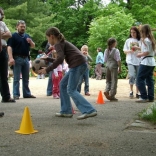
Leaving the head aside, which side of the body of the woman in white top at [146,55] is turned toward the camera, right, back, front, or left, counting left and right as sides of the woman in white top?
left

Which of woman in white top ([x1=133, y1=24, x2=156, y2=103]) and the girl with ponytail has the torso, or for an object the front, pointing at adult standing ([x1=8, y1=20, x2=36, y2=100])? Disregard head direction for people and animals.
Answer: the woman in white top

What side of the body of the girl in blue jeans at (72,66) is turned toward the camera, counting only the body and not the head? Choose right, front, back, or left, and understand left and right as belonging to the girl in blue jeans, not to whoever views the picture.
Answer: left

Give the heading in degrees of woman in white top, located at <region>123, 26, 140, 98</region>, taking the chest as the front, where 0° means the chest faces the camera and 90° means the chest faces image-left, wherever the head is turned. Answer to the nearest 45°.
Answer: approximately 0°

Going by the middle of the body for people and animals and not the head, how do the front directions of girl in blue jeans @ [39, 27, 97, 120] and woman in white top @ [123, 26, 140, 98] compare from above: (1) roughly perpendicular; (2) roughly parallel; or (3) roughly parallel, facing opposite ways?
roughly perpendicular

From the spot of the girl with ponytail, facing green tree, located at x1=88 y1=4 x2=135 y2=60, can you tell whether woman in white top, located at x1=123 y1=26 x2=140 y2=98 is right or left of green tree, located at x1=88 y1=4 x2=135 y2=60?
right

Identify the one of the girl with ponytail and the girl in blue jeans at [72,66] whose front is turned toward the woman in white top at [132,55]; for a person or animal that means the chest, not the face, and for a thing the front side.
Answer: the girl with ponytail

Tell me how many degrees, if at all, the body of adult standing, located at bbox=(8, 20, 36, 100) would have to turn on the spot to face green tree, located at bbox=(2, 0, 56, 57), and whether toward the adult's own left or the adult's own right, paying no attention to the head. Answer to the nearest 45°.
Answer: approximately 135° to the adult's own left

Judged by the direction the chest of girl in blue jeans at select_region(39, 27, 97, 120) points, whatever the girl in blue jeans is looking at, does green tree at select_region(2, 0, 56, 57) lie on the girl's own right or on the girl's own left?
on the girl's own right

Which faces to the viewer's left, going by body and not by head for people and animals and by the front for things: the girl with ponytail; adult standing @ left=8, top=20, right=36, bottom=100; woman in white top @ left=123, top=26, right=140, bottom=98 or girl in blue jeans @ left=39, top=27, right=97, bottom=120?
the girl in blue jeans
